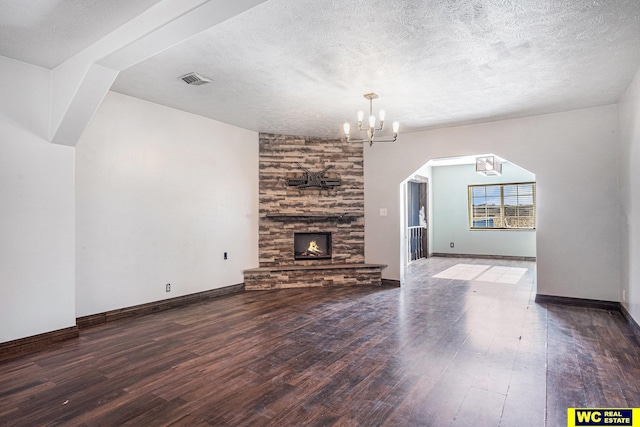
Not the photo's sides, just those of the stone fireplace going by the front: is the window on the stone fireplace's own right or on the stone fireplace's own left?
on the stone fireplace's own left

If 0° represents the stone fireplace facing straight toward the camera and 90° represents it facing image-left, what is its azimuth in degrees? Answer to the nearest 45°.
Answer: approximately 0°
